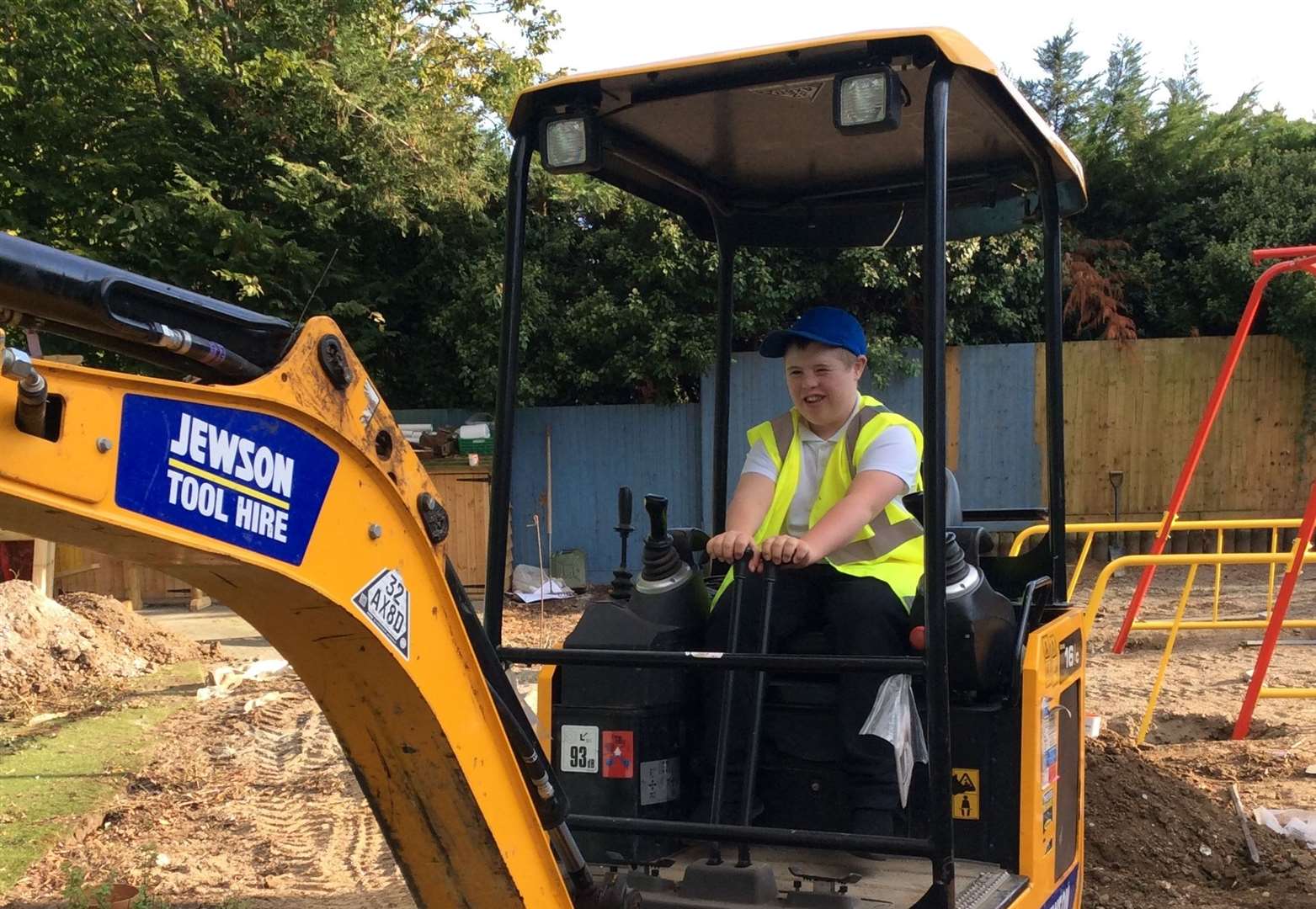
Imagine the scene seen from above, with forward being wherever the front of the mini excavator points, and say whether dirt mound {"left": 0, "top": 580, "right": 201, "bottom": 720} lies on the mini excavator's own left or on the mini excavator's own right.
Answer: on the mini excavator's own right

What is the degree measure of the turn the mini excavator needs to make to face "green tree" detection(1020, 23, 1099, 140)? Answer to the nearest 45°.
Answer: approximately 180°

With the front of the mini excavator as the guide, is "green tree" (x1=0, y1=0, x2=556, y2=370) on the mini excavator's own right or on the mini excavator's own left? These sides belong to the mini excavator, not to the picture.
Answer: on the mini excavator's own right

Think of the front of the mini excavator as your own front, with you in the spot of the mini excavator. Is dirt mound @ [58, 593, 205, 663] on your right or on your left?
on your right

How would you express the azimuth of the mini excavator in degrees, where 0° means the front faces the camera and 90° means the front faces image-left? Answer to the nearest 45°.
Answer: approximately 45°

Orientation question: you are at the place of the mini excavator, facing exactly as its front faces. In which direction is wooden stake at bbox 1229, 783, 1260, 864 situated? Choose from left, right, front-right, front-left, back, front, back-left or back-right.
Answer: back

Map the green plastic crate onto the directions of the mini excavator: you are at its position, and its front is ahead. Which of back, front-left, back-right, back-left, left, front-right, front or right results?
back-right
